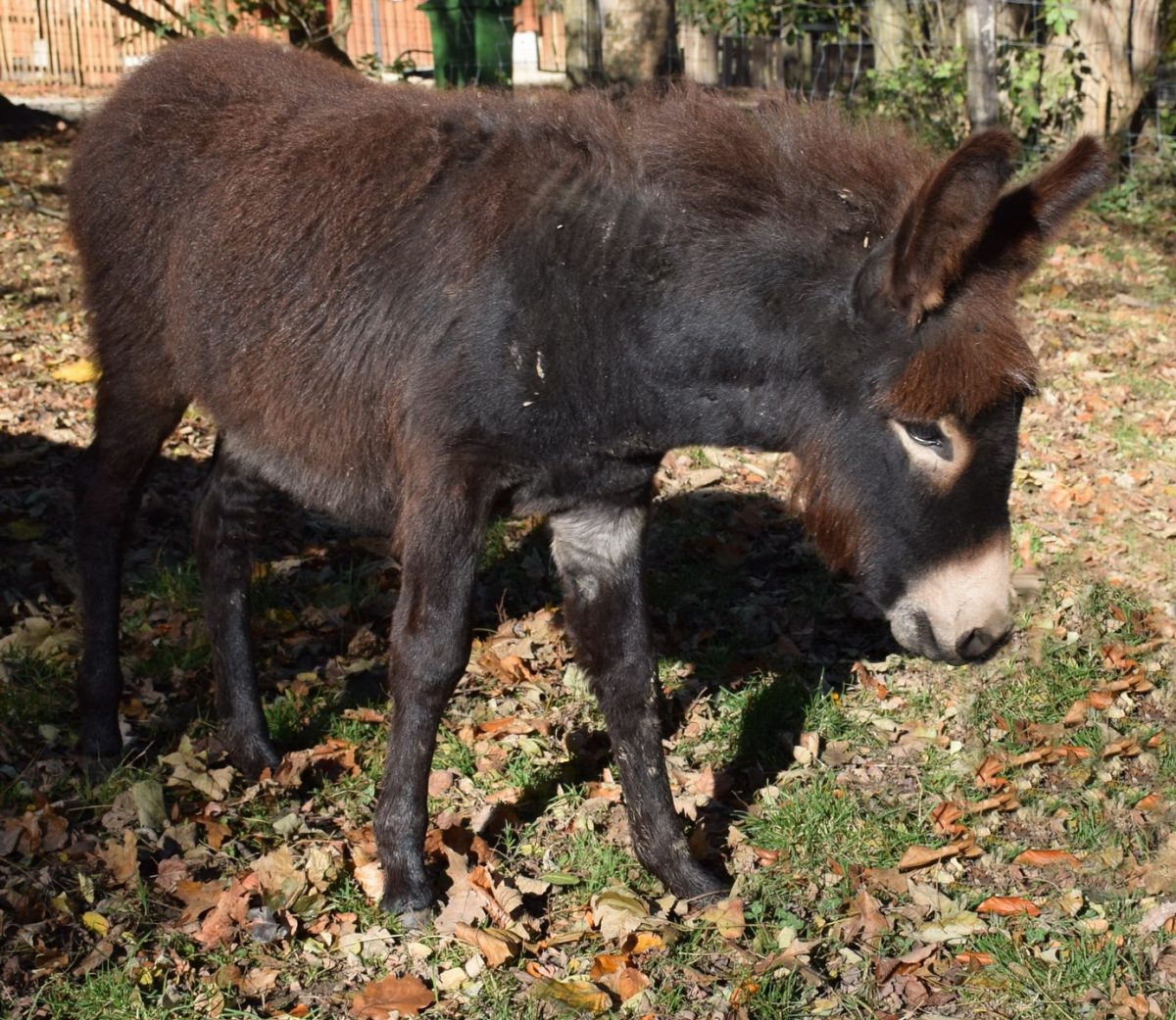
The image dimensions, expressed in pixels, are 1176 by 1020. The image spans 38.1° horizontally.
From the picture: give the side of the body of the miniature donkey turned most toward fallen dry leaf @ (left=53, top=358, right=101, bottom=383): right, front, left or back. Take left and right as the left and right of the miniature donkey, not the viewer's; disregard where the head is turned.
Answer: back

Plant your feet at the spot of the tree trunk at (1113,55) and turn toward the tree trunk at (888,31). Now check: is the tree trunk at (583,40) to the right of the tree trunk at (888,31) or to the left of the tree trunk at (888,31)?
left

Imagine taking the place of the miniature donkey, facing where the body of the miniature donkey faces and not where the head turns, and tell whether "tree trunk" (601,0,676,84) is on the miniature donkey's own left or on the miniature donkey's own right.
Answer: on the miniature donkey's own left

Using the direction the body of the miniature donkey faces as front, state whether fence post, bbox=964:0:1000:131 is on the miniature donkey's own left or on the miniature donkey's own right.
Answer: on the miniature donkey's own left

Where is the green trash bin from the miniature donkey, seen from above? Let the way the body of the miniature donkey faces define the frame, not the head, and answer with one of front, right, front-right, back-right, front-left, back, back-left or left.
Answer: back-left

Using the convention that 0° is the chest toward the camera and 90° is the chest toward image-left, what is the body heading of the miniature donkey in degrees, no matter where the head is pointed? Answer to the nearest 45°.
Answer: approximately 315°
